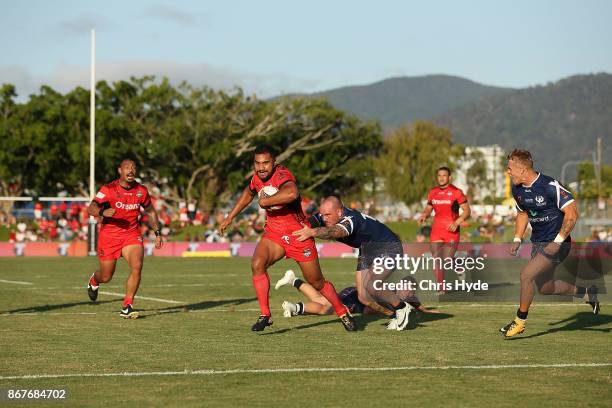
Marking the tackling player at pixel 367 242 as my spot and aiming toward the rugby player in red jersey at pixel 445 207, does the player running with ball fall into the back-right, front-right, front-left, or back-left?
back-left

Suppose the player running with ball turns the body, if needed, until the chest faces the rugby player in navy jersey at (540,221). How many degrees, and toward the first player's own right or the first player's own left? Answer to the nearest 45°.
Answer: approximately 135° to the first player's own left

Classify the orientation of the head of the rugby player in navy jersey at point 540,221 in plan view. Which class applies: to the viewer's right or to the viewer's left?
to the viewer's left

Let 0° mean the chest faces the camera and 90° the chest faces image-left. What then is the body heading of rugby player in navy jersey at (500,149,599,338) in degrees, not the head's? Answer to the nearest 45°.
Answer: approximately 45°

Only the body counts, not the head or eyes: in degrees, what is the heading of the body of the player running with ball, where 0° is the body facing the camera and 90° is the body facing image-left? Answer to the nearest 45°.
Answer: approximately 45°

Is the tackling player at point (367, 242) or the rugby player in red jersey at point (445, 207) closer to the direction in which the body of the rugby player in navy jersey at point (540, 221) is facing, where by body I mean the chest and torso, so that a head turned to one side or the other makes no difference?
the tackling player

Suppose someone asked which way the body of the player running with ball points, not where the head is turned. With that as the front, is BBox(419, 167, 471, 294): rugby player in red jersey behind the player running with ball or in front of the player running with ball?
behind
